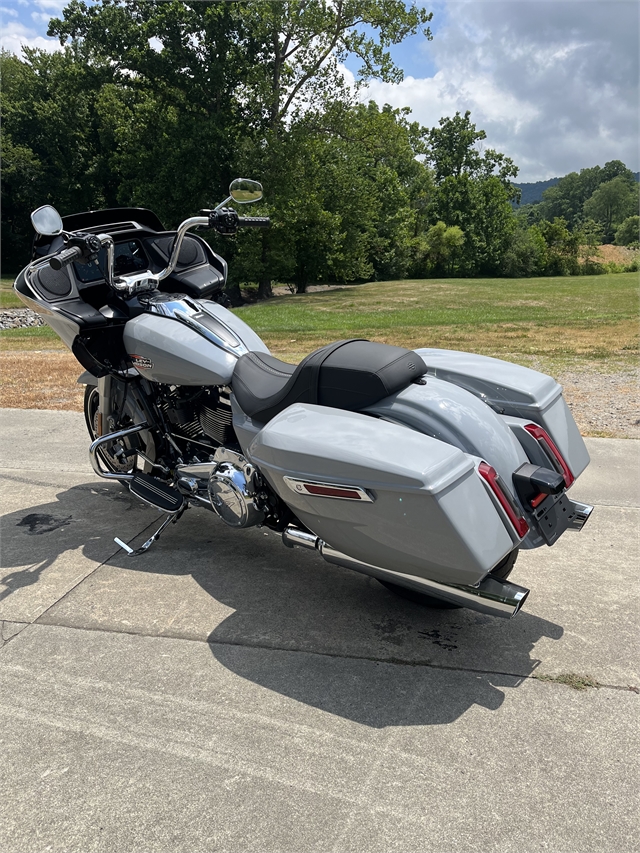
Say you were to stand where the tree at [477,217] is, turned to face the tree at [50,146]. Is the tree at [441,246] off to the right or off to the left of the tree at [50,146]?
left

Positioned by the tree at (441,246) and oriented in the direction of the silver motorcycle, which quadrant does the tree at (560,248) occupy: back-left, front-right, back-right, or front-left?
back-left

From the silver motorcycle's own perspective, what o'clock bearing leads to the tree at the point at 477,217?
The tree is roughly at 2 o'clock from the silver motorcycle.

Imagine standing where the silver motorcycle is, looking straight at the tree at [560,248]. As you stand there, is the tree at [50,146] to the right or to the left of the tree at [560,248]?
left

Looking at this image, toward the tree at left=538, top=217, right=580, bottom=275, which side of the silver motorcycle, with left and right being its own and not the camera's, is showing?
right

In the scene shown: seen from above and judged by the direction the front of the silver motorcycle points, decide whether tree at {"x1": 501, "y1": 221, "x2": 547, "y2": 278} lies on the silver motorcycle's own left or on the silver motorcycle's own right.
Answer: on the silver motorcycle's own right

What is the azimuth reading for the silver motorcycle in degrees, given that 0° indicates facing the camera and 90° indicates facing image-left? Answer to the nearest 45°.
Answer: approximately 135°

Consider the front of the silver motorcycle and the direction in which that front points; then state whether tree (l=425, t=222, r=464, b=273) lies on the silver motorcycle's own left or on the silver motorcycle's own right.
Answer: on the silver motorcycle's own right
